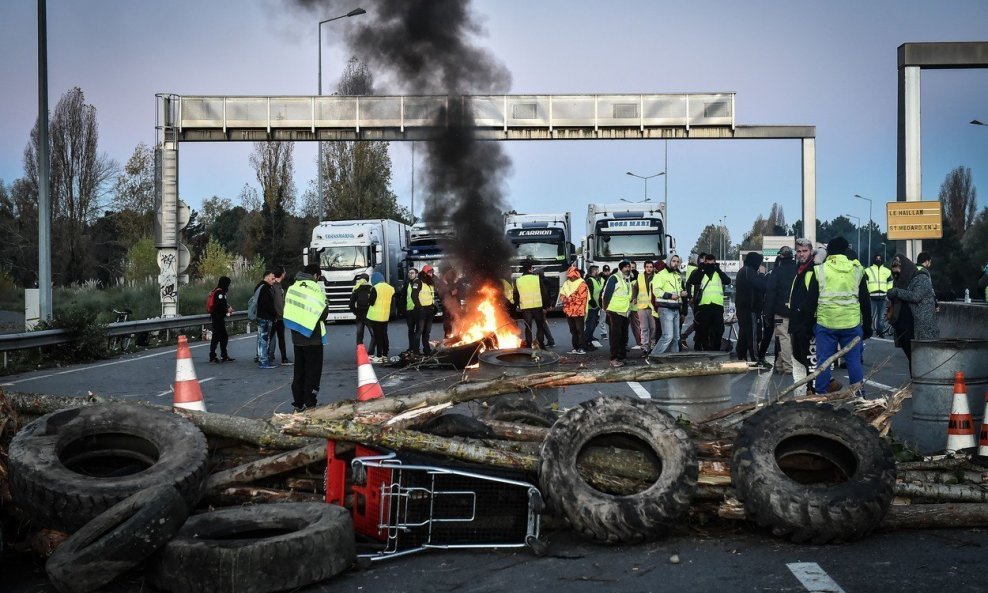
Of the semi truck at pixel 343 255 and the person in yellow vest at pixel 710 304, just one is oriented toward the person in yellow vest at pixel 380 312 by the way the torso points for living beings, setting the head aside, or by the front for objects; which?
the semi truck

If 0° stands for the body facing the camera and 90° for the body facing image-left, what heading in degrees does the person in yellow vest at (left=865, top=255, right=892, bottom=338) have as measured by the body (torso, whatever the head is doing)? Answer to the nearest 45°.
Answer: approximately 0°

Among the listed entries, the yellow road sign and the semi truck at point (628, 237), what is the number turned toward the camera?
2

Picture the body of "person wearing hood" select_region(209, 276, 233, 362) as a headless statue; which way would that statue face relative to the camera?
to the viewer's right

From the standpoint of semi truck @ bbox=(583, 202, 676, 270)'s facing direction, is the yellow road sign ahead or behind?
ahead

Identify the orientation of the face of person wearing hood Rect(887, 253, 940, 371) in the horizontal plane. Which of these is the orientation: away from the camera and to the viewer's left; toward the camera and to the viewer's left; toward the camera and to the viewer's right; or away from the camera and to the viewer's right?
toward the camera and to the viewer's left

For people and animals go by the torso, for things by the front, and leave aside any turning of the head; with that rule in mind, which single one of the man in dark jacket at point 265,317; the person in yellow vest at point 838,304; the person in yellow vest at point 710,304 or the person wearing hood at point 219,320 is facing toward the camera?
the person in yellow vest at point 710,304

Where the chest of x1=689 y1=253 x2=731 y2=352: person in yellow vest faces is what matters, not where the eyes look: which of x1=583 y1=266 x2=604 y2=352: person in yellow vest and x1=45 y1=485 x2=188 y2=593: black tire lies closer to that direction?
the black tire
